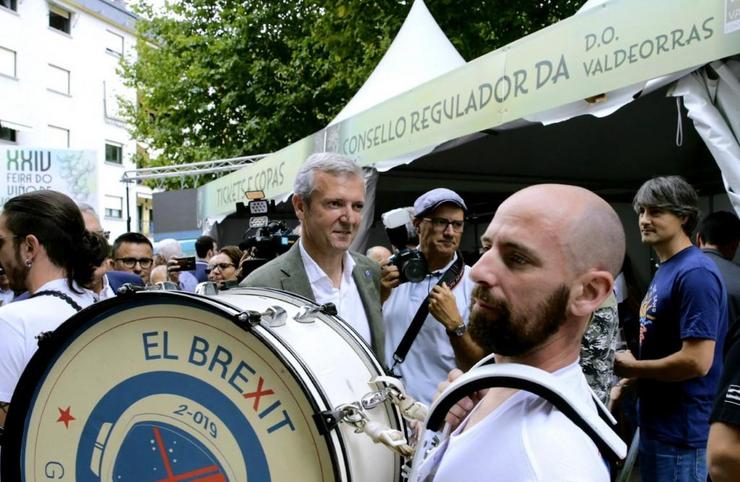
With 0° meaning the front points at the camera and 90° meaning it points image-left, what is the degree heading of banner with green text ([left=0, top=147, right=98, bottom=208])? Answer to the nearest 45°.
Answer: approximately 0°

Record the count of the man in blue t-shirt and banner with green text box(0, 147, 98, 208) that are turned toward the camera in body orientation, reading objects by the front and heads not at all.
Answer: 1

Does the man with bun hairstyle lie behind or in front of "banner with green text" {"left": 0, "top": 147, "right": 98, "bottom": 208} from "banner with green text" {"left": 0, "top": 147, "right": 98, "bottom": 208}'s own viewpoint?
in front

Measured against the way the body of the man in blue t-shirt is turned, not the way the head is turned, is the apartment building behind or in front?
in front

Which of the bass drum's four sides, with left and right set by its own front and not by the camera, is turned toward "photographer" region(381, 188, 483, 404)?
back

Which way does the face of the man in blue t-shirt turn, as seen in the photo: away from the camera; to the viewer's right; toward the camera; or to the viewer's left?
to the viewer's left

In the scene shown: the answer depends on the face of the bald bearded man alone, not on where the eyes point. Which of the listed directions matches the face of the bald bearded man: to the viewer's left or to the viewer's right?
to the viewer's left

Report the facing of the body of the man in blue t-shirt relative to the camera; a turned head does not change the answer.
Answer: to the viewer's left

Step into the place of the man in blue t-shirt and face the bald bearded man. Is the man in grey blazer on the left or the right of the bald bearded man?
right

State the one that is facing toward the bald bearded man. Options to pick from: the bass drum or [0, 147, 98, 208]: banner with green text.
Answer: the banner with green text
